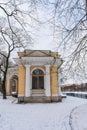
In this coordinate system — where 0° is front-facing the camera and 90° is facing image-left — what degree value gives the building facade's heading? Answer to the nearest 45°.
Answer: approximately 0°
